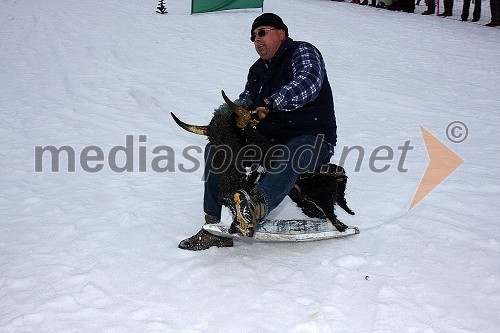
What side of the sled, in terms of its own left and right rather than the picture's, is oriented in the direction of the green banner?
right

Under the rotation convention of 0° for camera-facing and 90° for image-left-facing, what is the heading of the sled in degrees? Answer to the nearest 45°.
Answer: approximately 90°
